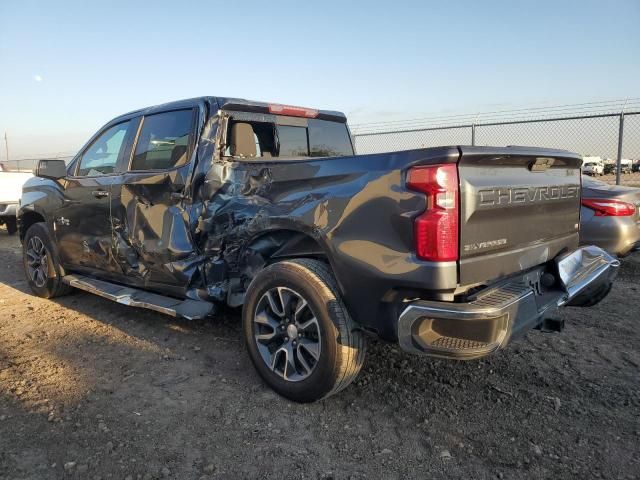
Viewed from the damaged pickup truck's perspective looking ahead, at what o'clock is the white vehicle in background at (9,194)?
The white vehicle in background is roughly at 12 o'clock from the damaged pickup truck.

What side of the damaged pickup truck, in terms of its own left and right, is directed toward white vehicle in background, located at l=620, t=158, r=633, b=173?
right

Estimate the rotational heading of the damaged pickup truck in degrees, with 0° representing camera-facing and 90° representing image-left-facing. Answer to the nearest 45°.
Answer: approximately 135°
